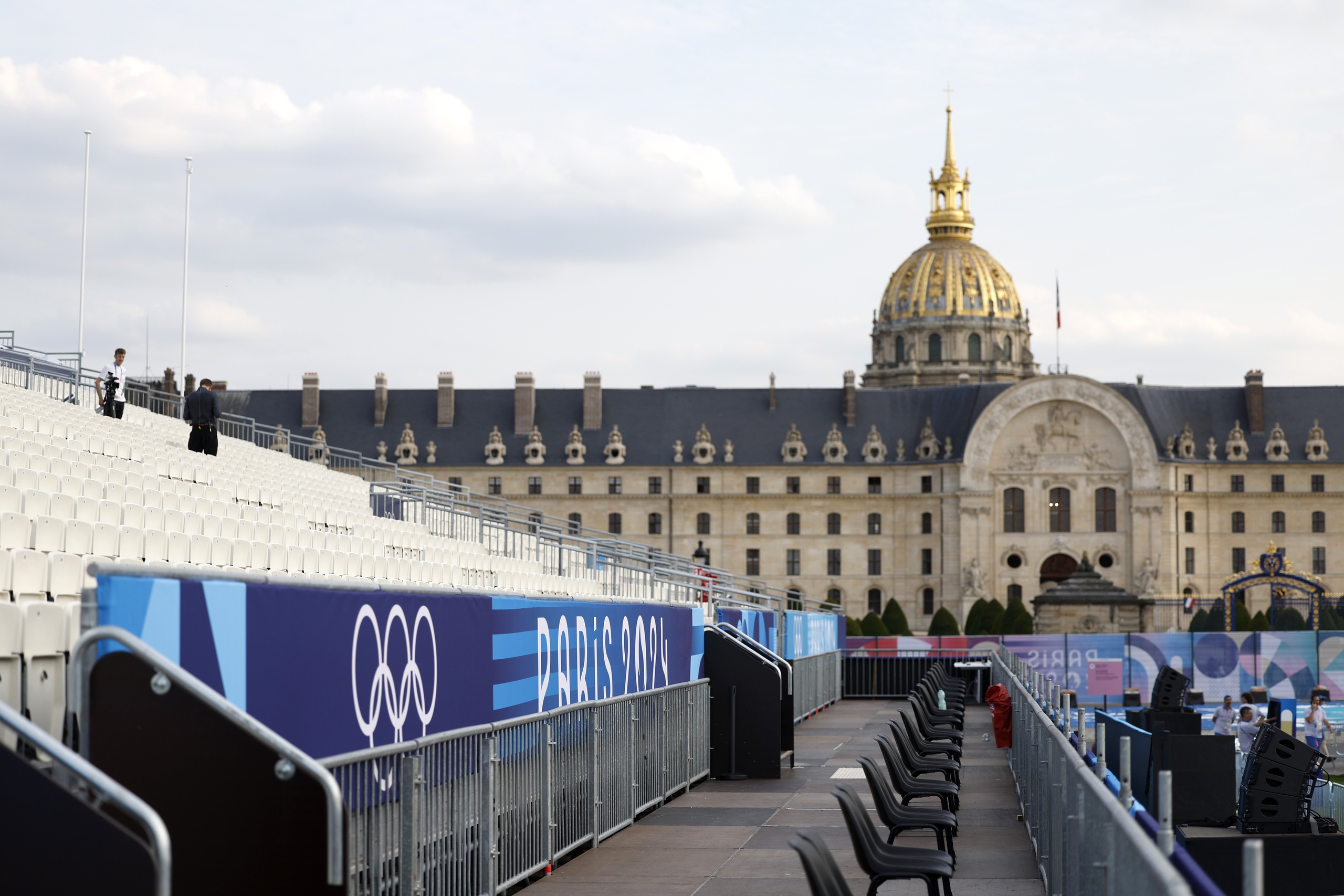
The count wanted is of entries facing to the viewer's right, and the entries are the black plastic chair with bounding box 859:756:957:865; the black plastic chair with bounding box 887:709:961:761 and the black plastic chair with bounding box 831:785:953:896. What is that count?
3

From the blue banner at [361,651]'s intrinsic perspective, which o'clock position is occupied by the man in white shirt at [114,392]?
The man in white shirt is roughly at 7 o'clock from the blue banner.

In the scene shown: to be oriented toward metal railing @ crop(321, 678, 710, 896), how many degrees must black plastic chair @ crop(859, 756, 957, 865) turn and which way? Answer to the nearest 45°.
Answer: approximately 180°

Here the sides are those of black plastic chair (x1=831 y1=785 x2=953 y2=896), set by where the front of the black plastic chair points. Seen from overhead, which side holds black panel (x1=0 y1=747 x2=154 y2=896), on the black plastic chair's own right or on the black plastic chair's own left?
on the black plastic chair's own right

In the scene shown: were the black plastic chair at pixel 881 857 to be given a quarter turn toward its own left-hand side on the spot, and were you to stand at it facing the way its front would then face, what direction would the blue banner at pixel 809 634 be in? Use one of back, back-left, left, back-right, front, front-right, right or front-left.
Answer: front

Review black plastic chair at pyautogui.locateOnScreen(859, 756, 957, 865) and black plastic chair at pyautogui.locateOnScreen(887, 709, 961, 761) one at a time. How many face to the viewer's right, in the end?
2

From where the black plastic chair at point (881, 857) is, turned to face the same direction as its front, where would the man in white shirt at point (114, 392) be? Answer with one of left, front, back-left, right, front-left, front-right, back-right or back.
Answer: back-left

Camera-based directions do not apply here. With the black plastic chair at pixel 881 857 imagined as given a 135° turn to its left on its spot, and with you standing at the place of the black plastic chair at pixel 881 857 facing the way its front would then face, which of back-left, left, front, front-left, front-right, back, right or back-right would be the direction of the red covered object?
front-right

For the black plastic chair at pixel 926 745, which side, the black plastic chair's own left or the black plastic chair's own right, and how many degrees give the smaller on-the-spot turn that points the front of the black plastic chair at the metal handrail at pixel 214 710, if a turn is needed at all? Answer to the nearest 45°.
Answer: approximately 90° to the black plastic chair's own right

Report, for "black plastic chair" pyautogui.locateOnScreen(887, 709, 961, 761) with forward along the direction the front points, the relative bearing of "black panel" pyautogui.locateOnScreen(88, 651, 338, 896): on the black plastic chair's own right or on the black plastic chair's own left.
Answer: on the black plastic chair's own right

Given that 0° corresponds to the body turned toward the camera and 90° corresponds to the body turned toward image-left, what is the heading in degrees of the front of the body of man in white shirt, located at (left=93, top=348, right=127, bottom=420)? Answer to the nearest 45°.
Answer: approximately 315°

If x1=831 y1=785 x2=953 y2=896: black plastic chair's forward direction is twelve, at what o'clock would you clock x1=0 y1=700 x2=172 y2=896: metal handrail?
The metal handrail is roughly at 4 o'clock from the black plastic chair.

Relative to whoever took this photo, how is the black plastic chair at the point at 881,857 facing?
facing to the right of the viewer

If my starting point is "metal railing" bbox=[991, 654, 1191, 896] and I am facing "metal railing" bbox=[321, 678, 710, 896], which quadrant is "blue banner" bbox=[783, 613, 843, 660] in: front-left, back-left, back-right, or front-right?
front-right

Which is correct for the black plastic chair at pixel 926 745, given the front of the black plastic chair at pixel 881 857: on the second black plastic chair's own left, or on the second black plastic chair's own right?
on the second black plastic chair's own left

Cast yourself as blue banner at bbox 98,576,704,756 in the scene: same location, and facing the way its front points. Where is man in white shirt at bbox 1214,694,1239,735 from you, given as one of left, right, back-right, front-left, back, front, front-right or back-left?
left

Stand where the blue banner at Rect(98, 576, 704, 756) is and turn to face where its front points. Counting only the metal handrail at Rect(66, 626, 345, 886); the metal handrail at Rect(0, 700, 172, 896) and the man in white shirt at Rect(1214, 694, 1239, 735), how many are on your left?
1

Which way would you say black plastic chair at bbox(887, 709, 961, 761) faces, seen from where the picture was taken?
facing to the right of the viewer
